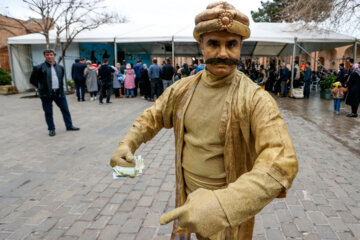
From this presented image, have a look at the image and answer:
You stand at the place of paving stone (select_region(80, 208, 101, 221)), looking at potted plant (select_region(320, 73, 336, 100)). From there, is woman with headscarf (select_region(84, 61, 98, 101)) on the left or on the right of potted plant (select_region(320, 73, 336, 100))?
left

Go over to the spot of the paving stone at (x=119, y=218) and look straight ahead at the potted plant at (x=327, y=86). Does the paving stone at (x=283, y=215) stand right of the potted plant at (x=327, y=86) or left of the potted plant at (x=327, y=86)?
right

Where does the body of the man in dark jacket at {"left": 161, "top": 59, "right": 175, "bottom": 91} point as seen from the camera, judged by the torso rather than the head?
away from the camera

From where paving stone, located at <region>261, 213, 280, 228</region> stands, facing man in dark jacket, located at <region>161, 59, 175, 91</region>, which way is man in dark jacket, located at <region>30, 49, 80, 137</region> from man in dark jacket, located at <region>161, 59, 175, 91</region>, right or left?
left

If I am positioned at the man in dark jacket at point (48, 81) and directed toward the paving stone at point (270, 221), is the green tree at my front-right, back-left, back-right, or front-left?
back-left

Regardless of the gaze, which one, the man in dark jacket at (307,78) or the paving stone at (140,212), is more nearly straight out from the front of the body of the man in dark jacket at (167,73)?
the man in dark jacket

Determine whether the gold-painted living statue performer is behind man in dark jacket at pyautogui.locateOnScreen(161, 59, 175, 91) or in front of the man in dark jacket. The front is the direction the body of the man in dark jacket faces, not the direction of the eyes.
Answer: behind

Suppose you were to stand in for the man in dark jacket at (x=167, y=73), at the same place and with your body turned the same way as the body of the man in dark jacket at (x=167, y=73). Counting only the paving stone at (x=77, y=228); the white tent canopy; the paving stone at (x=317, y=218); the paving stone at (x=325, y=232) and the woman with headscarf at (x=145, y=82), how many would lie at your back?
3

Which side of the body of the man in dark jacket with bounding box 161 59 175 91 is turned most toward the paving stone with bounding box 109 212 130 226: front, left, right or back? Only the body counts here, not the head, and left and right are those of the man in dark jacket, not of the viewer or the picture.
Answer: back

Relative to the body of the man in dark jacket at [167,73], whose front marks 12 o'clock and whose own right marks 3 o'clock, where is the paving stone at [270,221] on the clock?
The paving stone is roughly at 6 o'clock from the man in dark jacket.

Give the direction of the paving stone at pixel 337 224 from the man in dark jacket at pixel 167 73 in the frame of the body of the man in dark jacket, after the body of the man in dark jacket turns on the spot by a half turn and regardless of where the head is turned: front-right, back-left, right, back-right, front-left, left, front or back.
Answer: front
